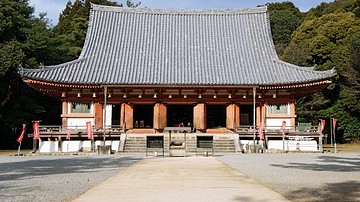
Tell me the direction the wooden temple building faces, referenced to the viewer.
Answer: facing the viewer

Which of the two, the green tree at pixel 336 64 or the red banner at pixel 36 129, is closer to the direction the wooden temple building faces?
the red banner

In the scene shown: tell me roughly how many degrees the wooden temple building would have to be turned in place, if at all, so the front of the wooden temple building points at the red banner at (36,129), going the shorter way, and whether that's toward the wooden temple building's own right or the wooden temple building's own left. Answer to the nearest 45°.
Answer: approximately 90° to the wooden temple building's own right

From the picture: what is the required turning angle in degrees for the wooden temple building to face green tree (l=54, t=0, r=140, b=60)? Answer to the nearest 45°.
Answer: approximately 135° to its right

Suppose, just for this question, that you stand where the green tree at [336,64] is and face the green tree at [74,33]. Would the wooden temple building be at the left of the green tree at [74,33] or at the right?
left

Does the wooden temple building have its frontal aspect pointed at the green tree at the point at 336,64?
no

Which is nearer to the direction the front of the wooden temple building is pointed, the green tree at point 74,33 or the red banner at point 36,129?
the red banner
